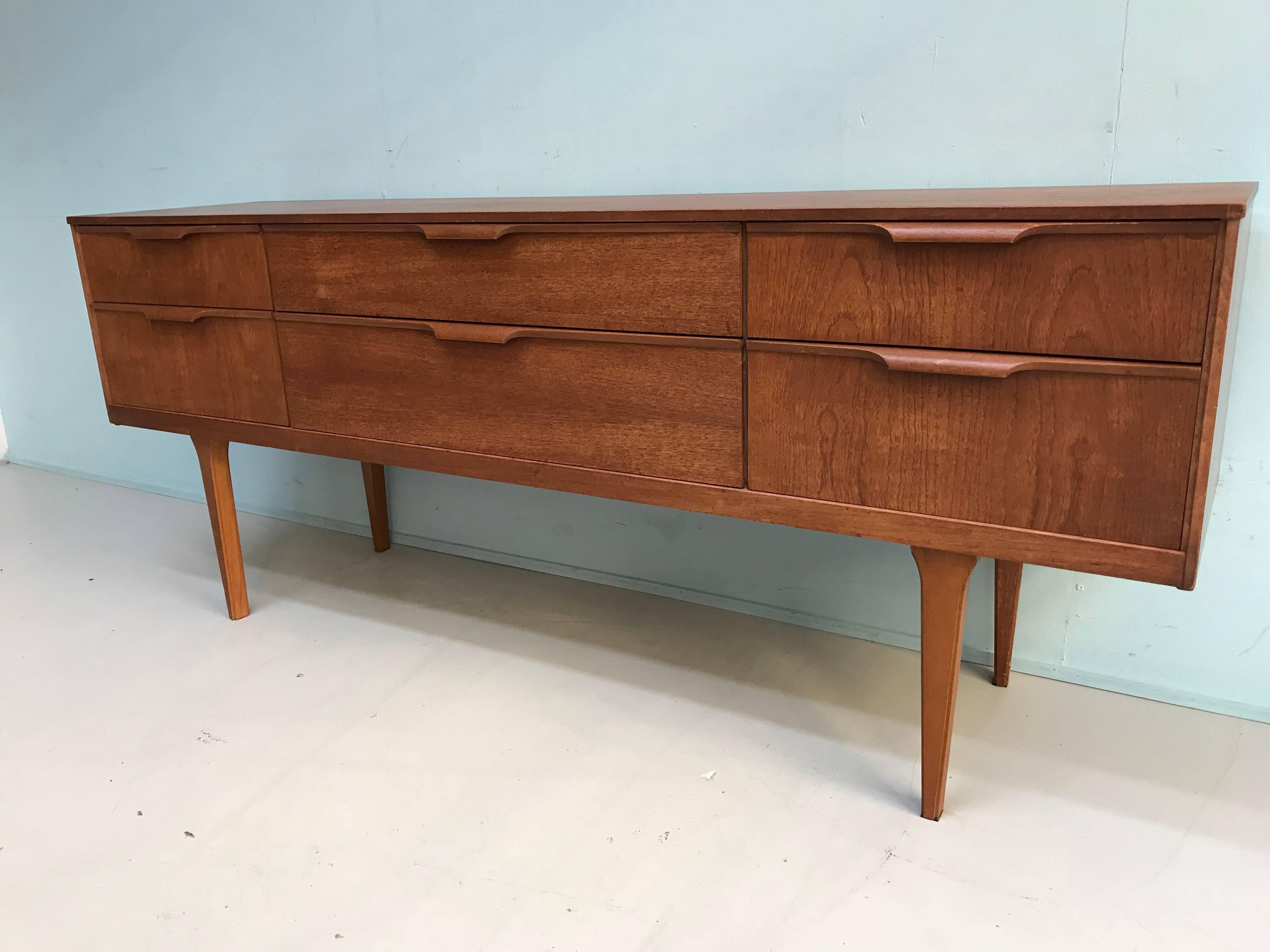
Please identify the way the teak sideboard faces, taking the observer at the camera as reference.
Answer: facing the viewer and to the left of the viewer
